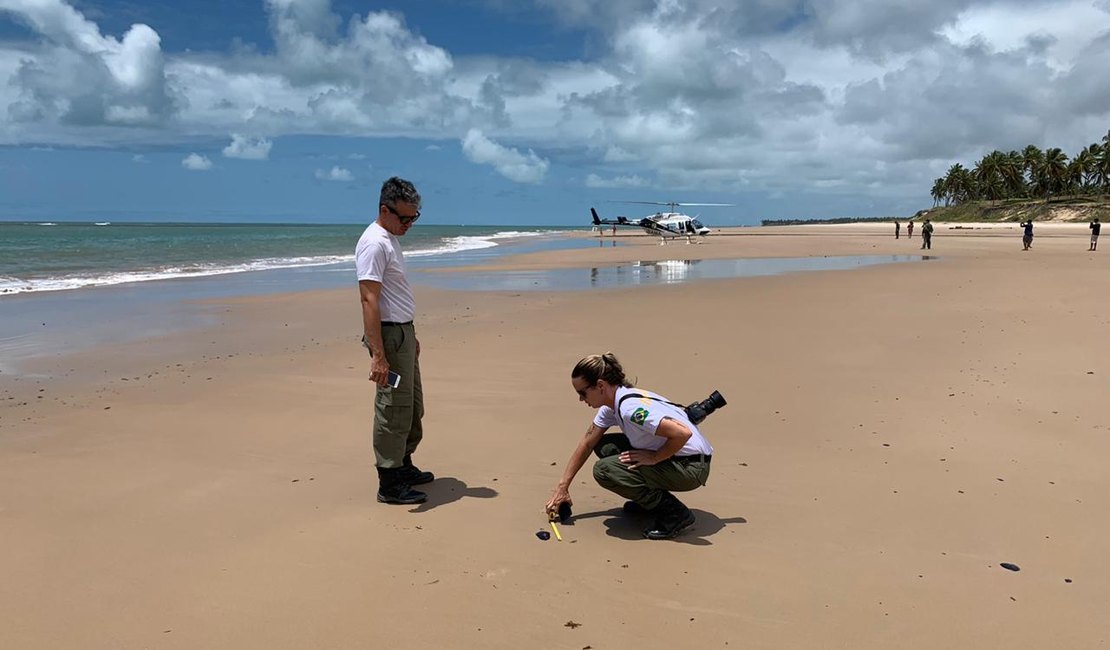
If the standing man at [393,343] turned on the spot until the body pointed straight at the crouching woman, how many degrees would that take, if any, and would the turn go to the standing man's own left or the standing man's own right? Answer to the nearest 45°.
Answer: approximately 45° to the standing man's own right

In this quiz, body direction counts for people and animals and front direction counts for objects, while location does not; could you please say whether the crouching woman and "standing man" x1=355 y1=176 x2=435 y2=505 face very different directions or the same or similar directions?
very different directions

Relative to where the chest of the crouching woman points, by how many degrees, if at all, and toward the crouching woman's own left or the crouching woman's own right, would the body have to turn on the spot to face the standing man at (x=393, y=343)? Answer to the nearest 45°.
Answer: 0° — they already face them

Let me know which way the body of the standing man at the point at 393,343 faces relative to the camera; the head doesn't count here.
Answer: to the viewer's right

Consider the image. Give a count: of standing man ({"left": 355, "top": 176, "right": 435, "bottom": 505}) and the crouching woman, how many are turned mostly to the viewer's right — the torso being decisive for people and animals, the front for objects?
1

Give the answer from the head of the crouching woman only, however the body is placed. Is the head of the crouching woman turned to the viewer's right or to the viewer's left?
to the viewer's left

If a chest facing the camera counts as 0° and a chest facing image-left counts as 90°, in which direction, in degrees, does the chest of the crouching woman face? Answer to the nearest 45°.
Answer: approximately 90°
